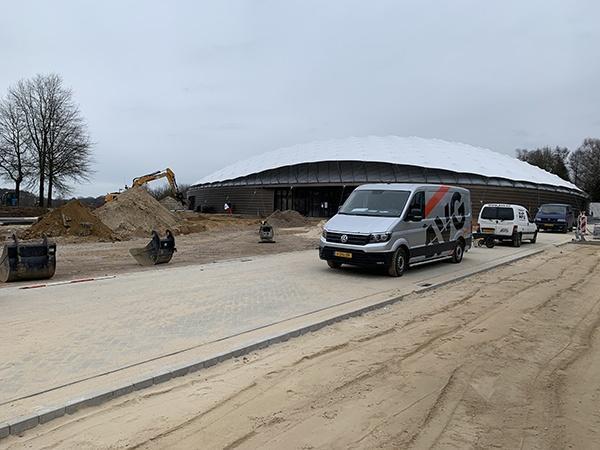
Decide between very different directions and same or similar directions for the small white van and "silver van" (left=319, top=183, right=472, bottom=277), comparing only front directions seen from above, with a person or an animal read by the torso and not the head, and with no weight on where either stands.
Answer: very different directions

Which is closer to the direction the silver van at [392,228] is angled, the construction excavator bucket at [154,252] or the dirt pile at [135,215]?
the construction excavator bucket

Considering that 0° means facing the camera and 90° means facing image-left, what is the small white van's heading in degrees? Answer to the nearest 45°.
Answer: approximately 225°

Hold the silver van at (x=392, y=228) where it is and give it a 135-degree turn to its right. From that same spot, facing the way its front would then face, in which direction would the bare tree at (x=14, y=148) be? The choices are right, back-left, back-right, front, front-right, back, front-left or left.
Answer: front-left

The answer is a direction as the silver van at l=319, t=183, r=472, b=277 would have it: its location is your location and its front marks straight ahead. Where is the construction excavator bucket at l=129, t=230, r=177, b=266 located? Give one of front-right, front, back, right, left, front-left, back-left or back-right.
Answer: front-right

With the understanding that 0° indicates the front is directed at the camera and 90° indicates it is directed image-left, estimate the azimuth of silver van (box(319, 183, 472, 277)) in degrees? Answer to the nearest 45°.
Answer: approximately 45°

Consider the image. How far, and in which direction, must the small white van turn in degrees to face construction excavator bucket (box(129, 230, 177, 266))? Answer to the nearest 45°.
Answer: approximately 180°
